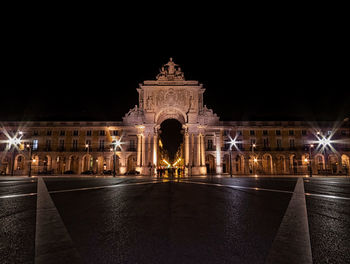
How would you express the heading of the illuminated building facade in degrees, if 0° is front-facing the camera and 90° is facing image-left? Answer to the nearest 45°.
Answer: approximately 0°
